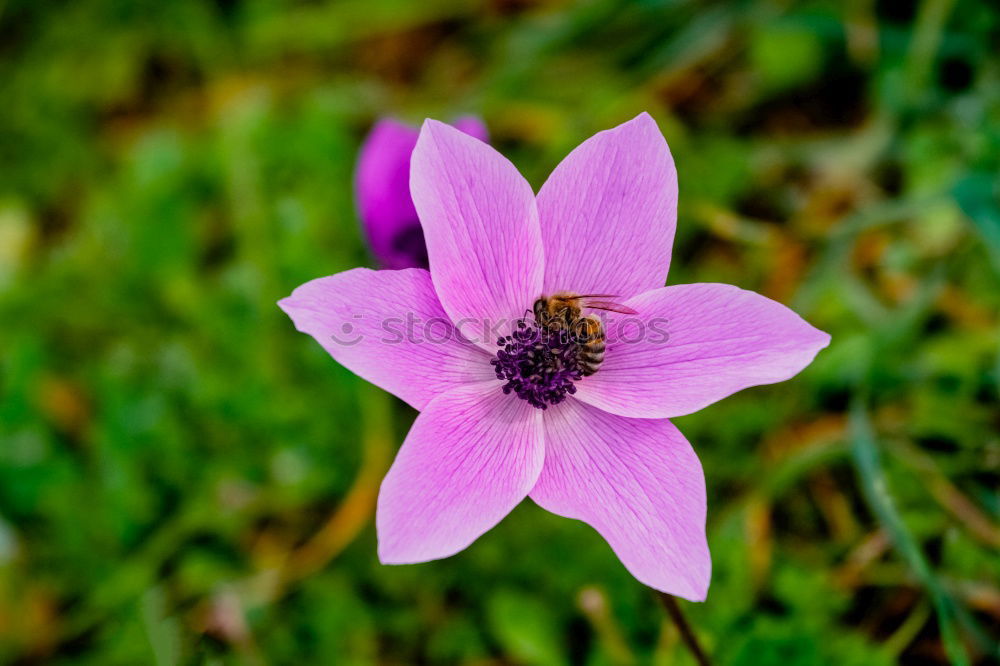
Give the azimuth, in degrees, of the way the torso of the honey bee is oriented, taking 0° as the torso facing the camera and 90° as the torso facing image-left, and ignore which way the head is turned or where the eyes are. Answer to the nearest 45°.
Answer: approximately 90°
